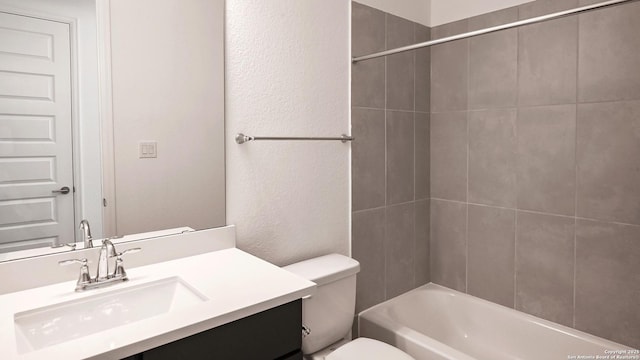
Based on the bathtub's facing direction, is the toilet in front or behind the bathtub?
in front

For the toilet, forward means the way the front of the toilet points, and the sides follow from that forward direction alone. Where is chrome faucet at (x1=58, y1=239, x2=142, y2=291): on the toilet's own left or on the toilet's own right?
on the toilet's own right

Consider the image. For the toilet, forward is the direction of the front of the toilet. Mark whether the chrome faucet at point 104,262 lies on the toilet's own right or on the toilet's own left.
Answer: on the toilet's own right

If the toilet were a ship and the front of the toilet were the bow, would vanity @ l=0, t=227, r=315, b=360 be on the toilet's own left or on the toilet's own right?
on the toilet's own right

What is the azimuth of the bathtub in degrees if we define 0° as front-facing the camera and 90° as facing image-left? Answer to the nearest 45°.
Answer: approximately 45°

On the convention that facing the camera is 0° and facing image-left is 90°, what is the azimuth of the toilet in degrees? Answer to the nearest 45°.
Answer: approximately 315°

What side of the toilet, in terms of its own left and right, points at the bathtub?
left

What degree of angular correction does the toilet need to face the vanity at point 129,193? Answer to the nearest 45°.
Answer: approximately 90° to its right
